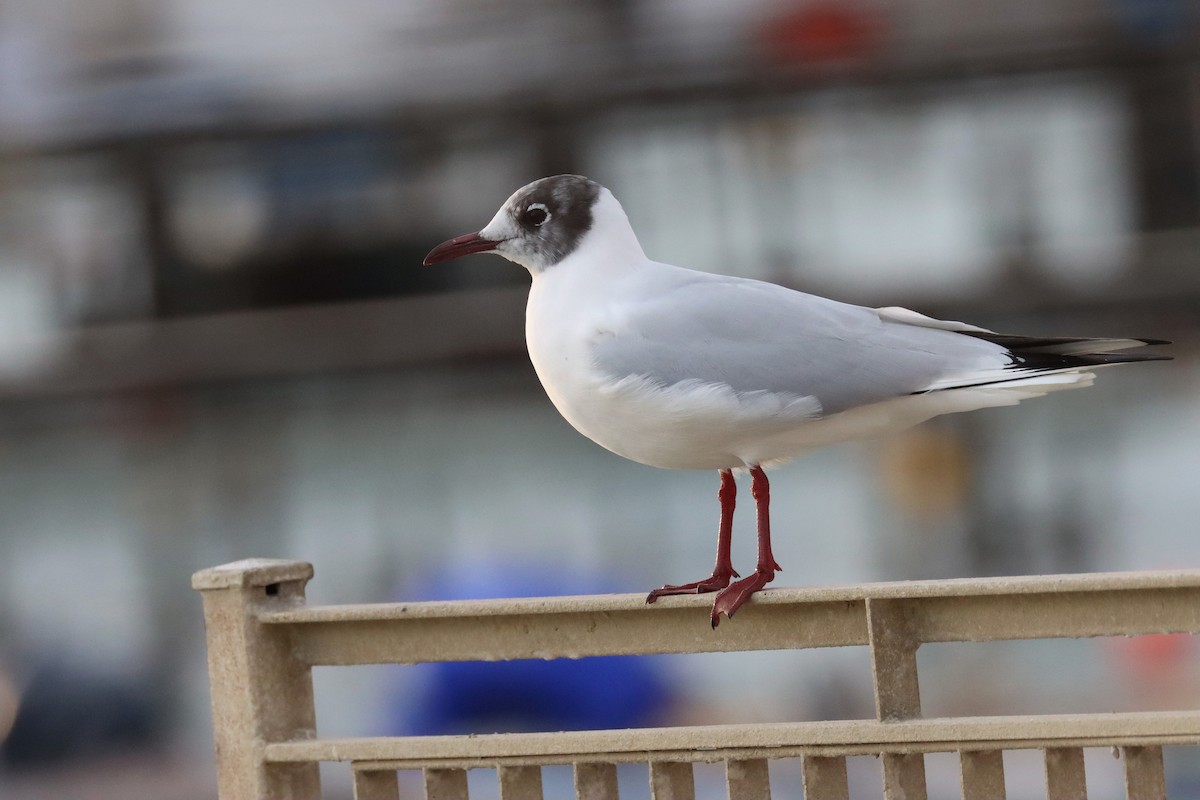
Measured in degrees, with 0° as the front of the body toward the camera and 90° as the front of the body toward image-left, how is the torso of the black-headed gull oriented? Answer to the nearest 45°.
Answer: approximately 90°

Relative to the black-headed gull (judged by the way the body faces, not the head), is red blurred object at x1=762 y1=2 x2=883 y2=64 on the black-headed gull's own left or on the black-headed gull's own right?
on the black-headed gull's own right

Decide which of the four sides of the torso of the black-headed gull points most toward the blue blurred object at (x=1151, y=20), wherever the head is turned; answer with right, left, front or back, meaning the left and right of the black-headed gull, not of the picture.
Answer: right
